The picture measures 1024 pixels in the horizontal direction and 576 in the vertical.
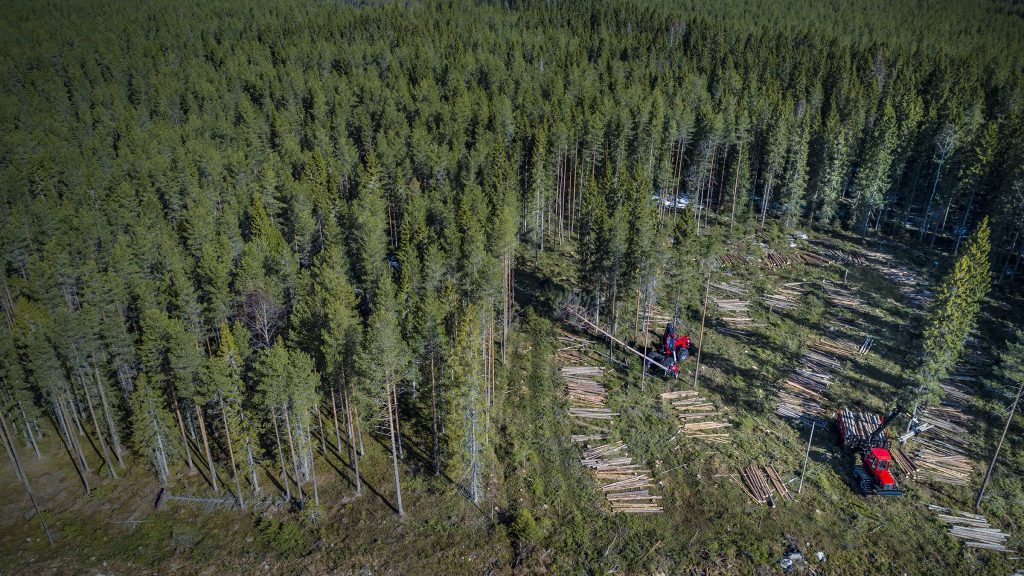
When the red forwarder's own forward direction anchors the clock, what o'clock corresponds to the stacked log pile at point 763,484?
The stacked log pile is roughly at 3 o'clock from the red forwarder.

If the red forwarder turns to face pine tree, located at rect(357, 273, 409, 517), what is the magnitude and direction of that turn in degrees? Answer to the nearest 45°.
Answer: approximately 90° to its right

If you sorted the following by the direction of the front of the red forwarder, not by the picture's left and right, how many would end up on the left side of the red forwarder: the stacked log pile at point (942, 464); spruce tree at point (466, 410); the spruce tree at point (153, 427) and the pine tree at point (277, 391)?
1

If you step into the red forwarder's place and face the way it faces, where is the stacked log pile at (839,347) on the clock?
The stacked log pile is roughly at 7 o'clock from the red forwarder.

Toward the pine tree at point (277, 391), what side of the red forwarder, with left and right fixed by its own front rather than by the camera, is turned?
right

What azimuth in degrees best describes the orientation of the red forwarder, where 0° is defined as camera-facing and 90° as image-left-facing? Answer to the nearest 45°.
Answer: approximately 315°

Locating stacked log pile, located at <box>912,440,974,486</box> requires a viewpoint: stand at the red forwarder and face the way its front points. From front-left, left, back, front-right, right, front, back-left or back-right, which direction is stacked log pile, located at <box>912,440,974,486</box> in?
left

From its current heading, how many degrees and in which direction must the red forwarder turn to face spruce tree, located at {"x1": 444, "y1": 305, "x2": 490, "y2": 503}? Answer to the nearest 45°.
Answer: approximately 90° to its right

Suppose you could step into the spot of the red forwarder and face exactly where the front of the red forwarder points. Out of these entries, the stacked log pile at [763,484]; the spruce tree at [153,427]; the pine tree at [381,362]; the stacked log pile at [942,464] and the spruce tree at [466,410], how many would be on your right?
4

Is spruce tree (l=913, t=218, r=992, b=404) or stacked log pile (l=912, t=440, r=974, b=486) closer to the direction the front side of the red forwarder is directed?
the stacked log pile

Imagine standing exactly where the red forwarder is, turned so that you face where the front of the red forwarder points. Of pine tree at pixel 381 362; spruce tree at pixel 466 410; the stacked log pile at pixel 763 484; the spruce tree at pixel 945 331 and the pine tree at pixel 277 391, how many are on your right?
4

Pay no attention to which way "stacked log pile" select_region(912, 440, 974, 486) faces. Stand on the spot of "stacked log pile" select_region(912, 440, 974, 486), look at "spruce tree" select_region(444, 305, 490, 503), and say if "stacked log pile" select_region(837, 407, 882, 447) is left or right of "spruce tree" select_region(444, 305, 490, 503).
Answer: right

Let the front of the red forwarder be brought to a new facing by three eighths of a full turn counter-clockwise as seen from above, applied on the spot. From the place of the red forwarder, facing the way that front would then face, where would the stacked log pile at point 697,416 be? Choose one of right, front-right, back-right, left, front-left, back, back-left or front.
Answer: left

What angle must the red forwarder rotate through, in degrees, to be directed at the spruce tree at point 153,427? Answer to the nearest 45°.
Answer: approximately 90° to its right
